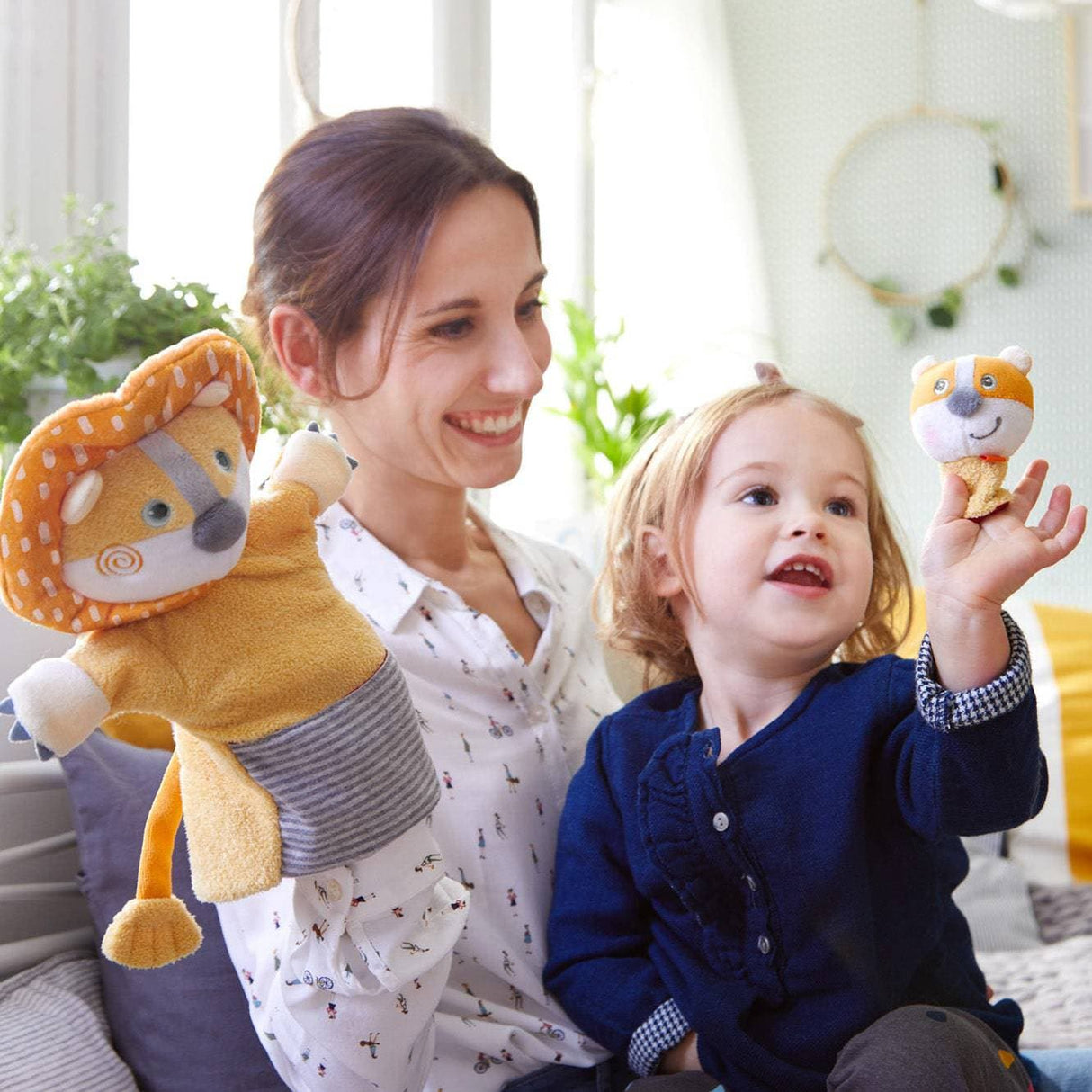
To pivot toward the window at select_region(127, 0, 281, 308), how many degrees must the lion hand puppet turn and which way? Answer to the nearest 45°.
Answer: approximately 135° to its left

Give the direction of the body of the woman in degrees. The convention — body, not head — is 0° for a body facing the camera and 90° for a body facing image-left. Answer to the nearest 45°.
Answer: approximately 315°

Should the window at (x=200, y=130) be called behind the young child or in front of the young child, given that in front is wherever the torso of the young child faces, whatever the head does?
behind

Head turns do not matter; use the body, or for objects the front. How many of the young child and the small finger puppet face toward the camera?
2

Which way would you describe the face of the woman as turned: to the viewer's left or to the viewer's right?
to the viewer's right

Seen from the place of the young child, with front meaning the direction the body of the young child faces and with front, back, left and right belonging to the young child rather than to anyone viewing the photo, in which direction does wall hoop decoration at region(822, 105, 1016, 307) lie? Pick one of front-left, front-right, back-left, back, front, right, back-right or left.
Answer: back
